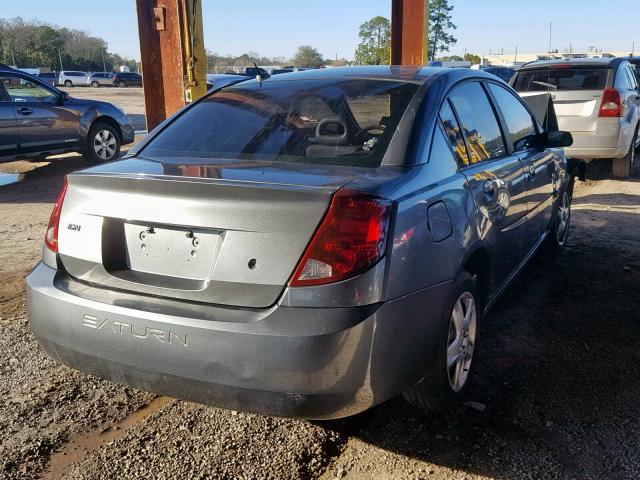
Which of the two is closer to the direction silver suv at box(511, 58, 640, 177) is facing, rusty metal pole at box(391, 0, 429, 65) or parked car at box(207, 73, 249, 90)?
the parked car

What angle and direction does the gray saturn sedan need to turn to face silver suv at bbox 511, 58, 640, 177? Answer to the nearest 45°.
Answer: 0° — it already faces it

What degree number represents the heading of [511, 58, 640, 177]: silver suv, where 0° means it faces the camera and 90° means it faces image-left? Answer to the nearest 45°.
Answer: approximately 180°

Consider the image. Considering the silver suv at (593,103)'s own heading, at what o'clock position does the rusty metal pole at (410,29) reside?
The rusty metal pole is roughly at 8 o'clock from the silver suv.

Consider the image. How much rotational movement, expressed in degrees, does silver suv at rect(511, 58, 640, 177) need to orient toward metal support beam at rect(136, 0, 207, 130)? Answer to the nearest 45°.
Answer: approximately 135° to its left

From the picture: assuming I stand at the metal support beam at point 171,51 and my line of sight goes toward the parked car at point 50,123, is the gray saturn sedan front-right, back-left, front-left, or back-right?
back-left

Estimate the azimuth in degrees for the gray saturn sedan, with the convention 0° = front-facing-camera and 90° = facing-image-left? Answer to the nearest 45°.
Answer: approximately 225°

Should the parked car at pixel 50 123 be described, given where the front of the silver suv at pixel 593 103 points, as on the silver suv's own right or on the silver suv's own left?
on the silver suv's own left
